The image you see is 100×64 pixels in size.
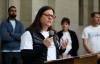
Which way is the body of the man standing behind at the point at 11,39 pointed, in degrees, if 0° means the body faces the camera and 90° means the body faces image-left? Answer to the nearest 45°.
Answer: approximately 0°

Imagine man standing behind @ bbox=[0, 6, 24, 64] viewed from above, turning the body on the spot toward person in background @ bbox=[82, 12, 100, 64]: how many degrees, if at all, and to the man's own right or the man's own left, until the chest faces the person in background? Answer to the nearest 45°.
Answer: approximately 90° to the man's own left
